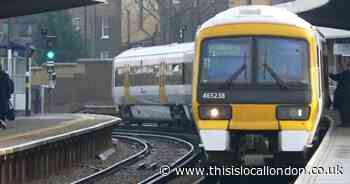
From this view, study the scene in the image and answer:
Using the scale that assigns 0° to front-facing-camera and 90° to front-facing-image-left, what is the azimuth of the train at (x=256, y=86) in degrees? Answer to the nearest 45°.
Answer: approximately 0°

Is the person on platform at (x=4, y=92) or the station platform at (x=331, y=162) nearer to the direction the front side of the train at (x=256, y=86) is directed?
the station platform

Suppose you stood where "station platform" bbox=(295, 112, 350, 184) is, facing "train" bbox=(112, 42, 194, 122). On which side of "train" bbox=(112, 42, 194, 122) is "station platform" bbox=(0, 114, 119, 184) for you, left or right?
left
